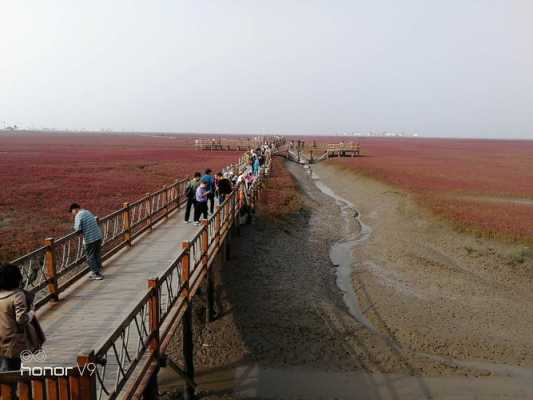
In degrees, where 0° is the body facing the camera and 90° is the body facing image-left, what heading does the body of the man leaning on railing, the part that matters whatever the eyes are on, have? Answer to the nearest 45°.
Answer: approximately 90°

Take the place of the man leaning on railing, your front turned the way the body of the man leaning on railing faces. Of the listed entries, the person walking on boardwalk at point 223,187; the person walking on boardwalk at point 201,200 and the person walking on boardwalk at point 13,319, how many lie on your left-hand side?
1

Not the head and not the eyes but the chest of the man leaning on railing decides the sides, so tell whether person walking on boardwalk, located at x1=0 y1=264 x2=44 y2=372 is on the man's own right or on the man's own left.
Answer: on the man's own left

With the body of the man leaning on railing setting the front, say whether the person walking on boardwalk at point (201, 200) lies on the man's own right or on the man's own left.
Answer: on the man's own right

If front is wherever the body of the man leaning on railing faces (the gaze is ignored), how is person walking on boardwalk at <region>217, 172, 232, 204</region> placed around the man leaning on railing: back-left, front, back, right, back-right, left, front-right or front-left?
back-right
